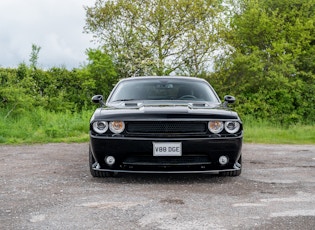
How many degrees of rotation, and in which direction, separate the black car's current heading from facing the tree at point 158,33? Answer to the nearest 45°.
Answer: approximately 180°

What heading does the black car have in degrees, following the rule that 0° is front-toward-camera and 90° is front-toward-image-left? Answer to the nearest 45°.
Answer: approximately 0°

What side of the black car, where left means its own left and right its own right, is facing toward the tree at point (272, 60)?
back
